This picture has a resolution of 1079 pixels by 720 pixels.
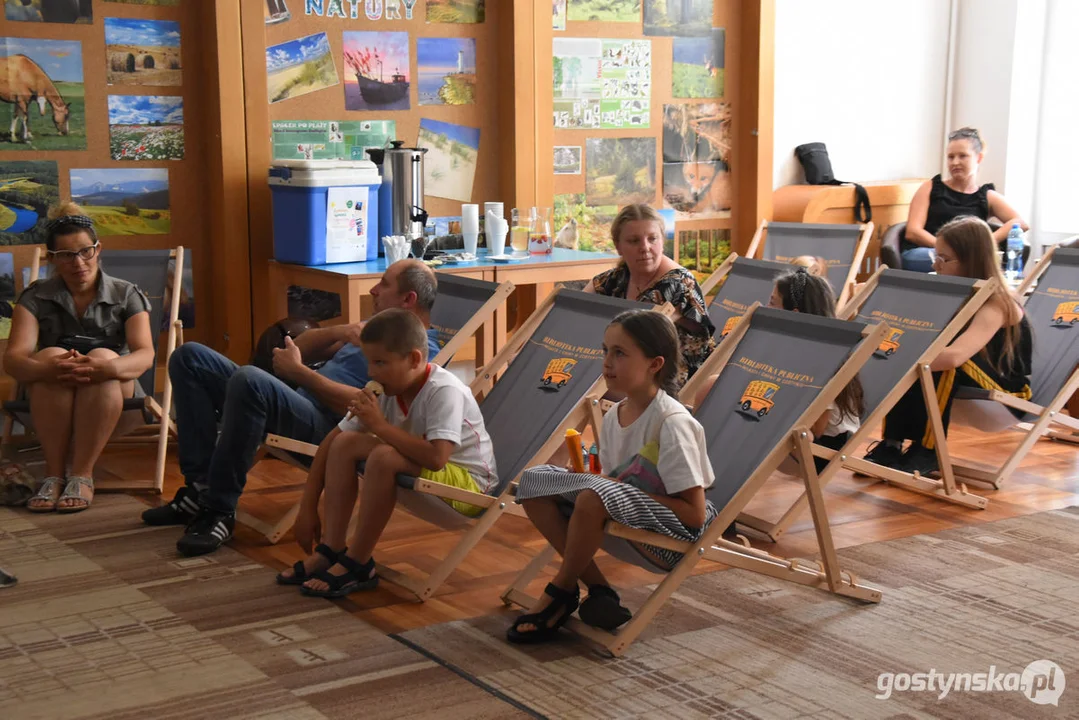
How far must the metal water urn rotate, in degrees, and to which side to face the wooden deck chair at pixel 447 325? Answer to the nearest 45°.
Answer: approximately 45° to its right

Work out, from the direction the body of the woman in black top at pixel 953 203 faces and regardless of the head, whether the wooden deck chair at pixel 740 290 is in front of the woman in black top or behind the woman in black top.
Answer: in front

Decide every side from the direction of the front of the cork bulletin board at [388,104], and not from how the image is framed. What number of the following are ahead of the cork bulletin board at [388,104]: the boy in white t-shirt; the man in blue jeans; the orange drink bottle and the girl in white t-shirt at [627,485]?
4

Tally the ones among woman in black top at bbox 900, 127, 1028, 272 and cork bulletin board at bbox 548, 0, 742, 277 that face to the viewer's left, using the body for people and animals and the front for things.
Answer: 0

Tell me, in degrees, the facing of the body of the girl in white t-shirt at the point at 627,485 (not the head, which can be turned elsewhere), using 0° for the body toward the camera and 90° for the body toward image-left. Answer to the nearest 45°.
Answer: approximately 45°

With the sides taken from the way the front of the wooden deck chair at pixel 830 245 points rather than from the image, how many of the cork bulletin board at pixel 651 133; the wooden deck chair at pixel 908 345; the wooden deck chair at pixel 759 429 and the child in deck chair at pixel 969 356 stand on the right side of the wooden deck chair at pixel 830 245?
1

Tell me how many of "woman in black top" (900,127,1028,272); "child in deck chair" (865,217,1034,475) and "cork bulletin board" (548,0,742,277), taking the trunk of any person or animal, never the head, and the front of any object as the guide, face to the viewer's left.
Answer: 1

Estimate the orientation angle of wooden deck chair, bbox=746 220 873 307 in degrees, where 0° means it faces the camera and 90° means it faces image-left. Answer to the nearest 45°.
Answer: approximately 45°

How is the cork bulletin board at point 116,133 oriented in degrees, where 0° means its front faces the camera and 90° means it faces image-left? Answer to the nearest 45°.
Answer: approximately 0°

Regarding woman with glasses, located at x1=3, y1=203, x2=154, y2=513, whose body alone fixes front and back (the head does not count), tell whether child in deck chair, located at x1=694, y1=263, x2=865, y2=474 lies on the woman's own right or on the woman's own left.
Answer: on the woman's own left

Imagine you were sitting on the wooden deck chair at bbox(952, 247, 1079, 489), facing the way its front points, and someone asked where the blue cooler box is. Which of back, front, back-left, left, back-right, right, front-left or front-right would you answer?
front-right

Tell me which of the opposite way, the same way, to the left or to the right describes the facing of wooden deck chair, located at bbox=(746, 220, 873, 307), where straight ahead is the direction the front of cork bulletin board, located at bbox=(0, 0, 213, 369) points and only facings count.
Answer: to the right

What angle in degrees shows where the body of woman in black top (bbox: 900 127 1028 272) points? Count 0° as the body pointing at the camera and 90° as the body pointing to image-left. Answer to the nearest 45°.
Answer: approximately 0°

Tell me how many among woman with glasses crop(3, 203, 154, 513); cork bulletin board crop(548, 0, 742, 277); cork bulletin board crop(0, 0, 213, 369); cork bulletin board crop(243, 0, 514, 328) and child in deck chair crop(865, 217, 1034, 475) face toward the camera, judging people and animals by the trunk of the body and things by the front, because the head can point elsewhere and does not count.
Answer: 4
